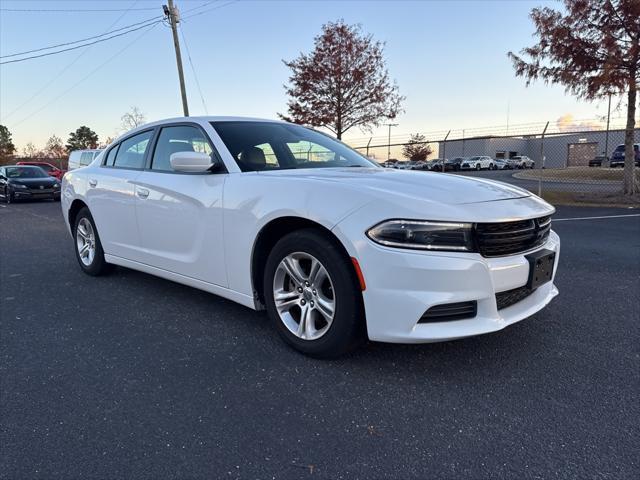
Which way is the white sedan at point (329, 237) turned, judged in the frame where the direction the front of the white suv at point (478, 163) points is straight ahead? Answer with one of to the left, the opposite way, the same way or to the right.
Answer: to the left

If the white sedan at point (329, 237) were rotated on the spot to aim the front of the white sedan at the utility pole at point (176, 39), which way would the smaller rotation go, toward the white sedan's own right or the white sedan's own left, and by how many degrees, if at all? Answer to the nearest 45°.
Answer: approximately 135° to the white sedan's own left

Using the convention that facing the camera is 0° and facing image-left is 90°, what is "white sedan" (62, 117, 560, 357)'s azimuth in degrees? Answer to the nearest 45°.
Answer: approximately 315°

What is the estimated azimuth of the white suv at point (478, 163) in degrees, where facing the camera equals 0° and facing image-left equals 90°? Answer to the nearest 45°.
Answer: approximately 45°
